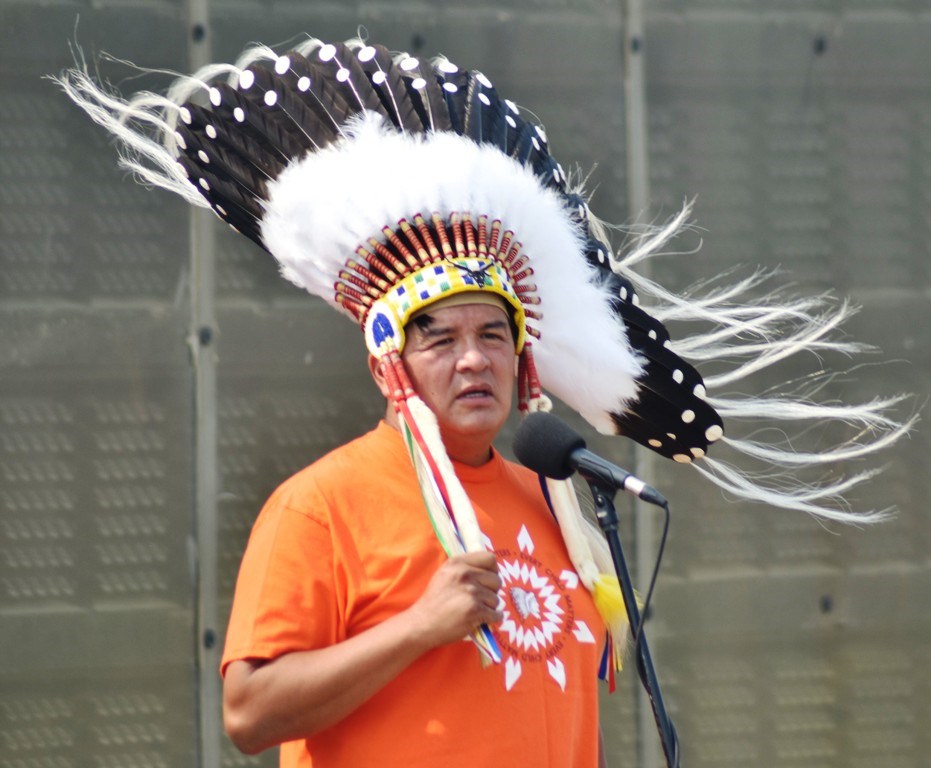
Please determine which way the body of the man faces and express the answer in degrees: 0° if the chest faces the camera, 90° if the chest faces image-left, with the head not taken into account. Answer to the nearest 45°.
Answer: approximately 315°

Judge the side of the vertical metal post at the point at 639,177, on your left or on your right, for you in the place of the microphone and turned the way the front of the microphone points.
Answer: on your right

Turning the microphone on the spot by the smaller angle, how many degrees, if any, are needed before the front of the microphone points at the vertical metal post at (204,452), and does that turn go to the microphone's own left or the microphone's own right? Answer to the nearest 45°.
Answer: approximately 45° to the microphone's own right

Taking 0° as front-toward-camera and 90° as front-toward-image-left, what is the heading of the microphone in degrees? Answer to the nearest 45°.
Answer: approximately 90°
